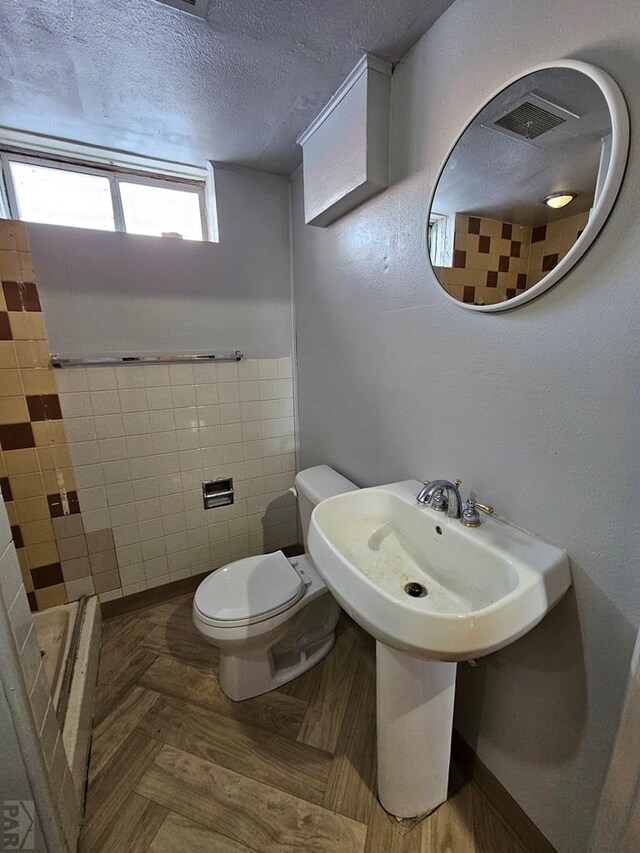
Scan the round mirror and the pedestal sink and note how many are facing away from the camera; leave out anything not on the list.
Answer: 0

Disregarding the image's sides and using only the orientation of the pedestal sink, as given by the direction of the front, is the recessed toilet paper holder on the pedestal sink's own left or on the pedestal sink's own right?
on the pedestal sink's own right

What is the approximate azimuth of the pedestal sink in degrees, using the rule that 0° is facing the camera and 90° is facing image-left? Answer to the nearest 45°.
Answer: approximately 45°

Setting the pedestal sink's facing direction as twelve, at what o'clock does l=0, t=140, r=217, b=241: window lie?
The window is roughly at 2 o'clock from the pedestal sink.

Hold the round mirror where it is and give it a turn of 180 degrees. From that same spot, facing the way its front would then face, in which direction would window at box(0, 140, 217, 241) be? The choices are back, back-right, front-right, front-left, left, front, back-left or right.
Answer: back-left

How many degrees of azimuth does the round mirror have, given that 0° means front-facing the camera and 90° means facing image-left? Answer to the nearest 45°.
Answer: approximately 45°
